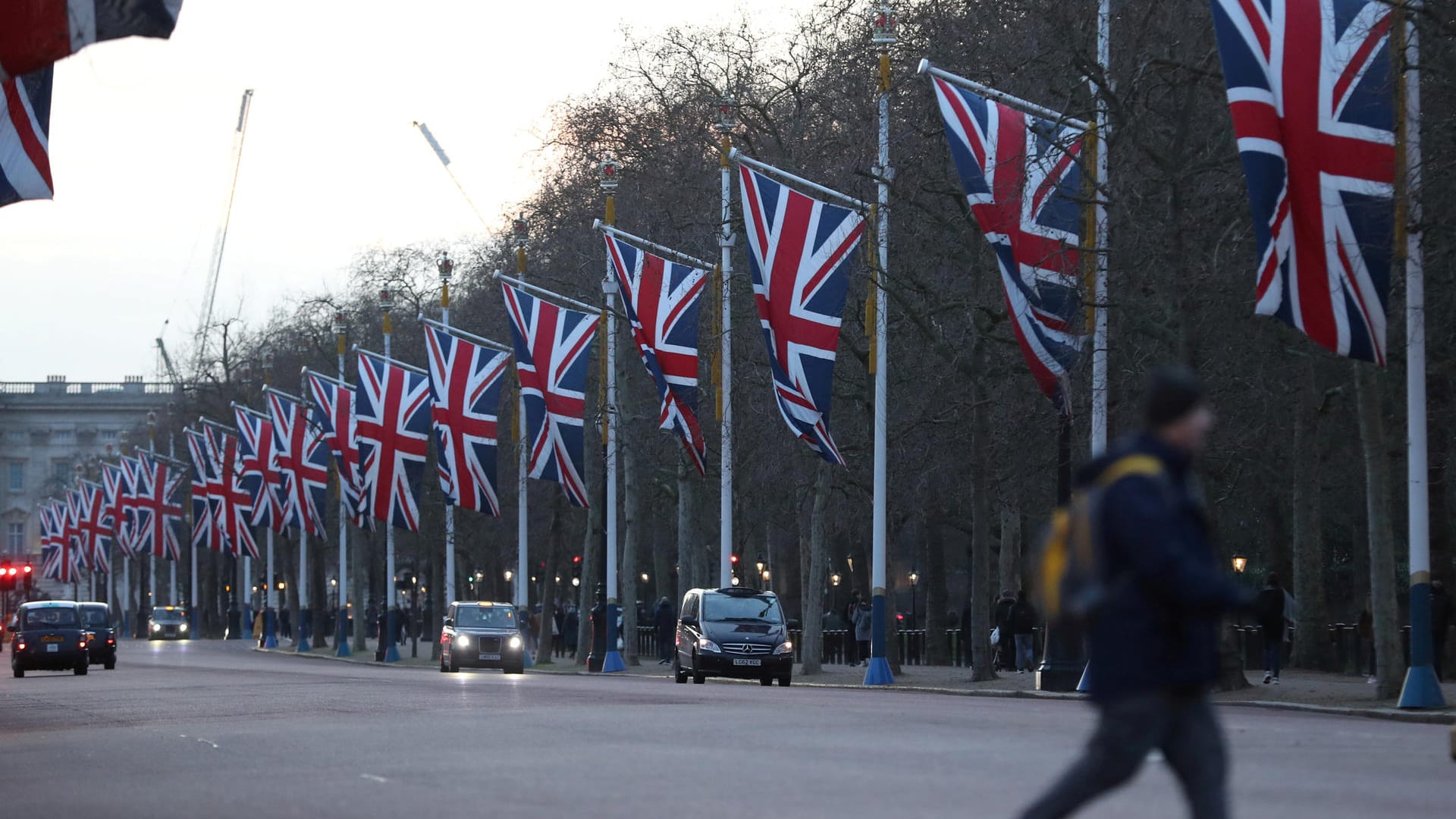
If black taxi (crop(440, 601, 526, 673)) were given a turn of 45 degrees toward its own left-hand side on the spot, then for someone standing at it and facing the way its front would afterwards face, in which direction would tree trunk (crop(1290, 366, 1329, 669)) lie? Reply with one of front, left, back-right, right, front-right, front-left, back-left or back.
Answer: front

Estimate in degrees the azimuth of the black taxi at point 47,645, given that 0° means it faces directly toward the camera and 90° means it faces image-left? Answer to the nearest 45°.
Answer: approximately 180°

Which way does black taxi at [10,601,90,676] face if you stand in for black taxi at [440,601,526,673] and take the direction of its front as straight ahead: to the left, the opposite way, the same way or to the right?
the opposite way

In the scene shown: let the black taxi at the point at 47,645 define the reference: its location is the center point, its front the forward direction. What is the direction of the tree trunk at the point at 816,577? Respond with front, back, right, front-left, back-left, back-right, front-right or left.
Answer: back-right

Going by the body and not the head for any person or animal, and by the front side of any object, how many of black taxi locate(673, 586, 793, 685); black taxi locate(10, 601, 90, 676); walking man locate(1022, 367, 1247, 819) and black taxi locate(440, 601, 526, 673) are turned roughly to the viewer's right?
1

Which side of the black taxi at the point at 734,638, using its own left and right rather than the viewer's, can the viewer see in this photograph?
front

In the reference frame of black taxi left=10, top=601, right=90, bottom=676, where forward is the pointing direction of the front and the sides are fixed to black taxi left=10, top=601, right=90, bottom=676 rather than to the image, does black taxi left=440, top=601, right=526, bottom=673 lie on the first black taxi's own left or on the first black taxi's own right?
on the first black taxi's own right

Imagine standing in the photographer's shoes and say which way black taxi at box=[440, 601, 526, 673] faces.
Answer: facing the viewer

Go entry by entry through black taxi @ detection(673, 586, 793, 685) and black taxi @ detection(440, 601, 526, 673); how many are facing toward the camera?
2

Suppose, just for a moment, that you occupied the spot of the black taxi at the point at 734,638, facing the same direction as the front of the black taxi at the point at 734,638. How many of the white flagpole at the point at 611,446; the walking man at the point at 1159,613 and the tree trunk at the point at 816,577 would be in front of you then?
1

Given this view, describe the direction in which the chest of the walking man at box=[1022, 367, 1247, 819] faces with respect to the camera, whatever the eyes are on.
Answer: to the viewer's right

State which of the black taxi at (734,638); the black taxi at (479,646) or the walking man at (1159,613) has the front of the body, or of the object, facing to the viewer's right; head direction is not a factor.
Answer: the walking man

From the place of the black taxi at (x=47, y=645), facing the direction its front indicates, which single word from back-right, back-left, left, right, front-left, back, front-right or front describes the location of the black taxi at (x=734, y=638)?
back-right

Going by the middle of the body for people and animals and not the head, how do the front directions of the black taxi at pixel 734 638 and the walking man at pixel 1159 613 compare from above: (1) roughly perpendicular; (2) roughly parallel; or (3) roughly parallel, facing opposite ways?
roughly perpendicular
